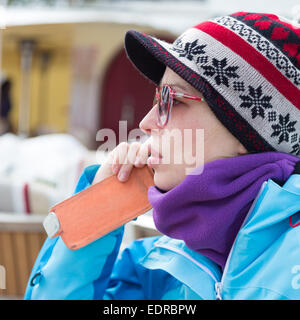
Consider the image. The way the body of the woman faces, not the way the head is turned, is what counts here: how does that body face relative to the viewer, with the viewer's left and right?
facing to the left of the viewer
